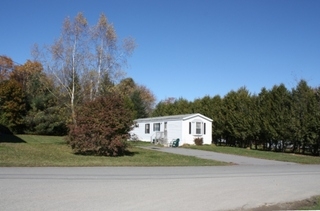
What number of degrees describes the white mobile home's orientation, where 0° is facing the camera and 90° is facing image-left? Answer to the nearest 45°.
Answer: approximately 45°
